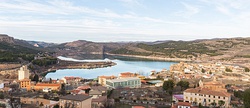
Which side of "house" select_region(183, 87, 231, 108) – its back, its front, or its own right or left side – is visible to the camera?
front

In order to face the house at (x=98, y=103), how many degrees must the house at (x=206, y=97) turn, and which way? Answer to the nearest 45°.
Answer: approximately 45° to its right

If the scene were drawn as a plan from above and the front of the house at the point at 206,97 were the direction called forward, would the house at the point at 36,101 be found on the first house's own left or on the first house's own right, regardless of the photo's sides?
on the first house's own right

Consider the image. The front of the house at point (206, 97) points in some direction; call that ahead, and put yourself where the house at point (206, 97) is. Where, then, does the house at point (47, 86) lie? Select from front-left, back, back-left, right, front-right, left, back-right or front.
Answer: right

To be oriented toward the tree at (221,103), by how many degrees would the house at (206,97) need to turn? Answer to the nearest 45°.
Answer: approximately 45° to its left

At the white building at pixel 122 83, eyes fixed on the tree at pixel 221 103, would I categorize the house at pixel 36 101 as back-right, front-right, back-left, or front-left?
front-right

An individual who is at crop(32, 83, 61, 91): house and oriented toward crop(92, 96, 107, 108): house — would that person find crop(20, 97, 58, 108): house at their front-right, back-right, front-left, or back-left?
front-right

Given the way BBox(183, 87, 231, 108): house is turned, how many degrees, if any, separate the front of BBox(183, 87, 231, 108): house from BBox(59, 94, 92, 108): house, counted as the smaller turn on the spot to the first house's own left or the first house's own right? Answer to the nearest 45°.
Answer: approximately 45° to the first house's own right

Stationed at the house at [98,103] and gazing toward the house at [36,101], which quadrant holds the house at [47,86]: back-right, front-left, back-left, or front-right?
front-right

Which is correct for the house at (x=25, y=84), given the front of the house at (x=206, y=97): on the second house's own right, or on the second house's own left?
on the second house's own right

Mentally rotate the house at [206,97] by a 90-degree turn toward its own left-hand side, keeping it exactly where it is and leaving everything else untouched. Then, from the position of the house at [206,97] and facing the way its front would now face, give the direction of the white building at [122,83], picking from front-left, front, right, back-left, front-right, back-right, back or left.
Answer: back-left
